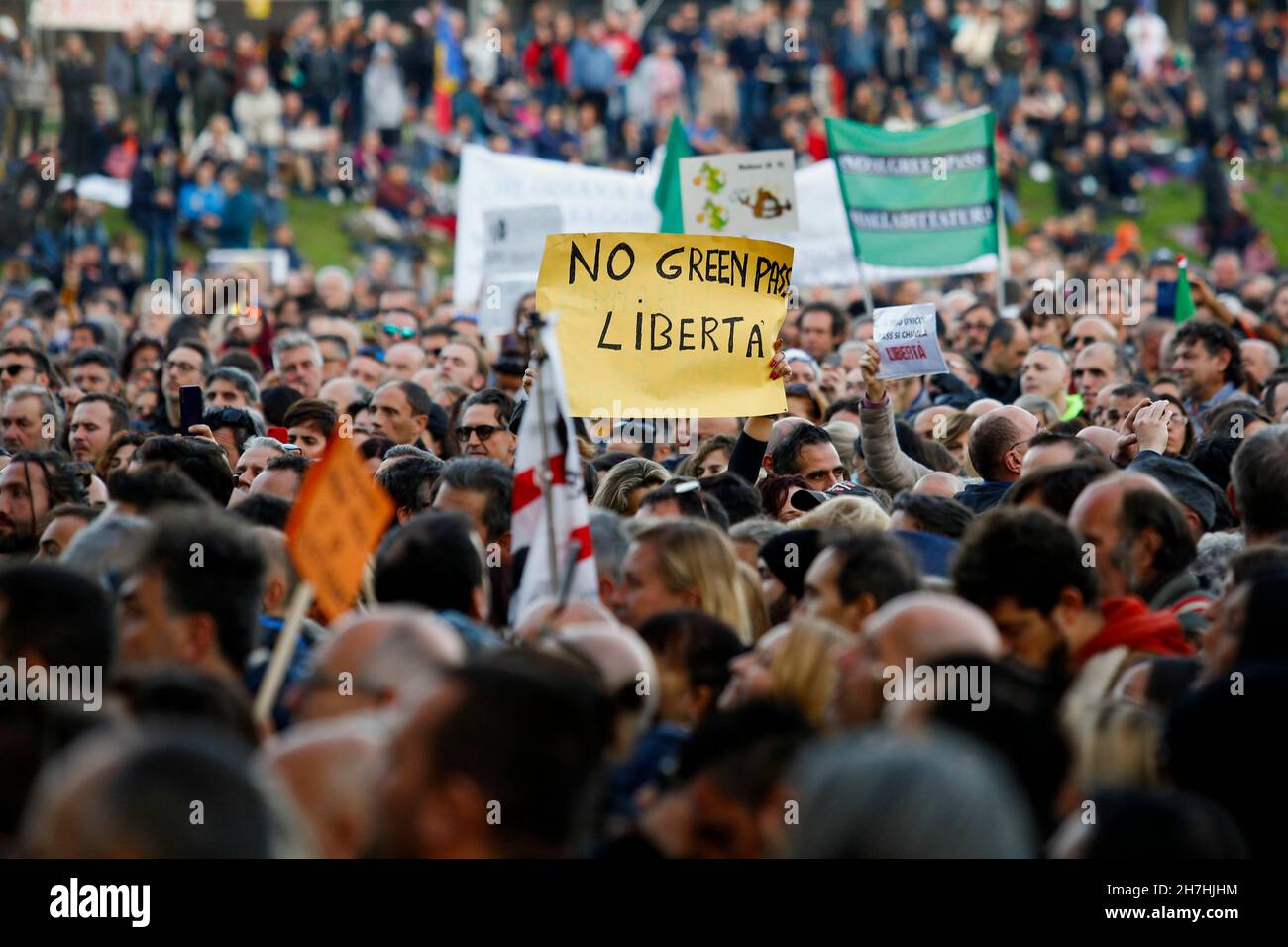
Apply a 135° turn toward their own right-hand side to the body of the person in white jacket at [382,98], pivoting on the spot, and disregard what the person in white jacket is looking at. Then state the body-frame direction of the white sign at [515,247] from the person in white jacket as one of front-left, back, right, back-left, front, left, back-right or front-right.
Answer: back-left

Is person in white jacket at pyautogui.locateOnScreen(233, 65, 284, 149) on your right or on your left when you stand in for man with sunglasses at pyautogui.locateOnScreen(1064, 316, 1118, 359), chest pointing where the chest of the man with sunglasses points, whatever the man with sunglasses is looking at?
on your right

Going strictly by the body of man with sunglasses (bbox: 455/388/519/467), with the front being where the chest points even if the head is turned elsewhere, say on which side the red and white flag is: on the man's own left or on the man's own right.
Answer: on the man's own left

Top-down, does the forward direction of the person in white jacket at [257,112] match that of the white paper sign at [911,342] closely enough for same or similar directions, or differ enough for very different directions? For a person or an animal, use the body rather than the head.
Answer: same or similar directions

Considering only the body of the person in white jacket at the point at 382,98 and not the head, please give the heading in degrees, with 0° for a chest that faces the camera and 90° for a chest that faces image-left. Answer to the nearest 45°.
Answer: approximately 0°

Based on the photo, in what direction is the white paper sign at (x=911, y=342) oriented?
toward the camera

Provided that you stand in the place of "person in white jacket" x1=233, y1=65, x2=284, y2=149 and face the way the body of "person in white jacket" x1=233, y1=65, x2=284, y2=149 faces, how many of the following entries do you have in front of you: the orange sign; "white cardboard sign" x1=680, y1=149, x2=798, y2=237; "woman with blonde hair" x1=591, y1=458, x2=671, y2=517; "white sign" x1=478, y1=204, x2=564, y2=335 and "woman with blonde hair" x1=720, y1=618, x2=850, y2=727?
5

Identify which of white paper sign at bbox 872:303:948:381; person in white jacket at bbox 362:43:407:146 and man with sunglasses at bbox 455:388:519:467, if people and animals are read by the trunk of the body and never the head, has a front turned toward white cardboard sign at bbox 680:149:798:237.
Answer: the person in white jacket

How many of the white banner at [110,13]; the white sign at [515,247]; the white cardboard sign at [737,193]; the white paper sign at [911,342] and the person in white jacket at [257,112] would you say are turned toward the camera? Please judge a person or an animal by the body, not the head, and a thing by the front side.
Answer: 5

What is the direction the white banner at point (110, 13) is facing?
toward the camera

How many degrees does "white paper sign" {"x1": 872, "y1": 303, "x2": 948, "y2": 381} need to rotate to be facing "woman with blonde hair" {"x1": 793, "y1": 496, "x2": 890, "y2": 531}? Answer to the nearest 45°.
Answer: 0° — it already faces them
